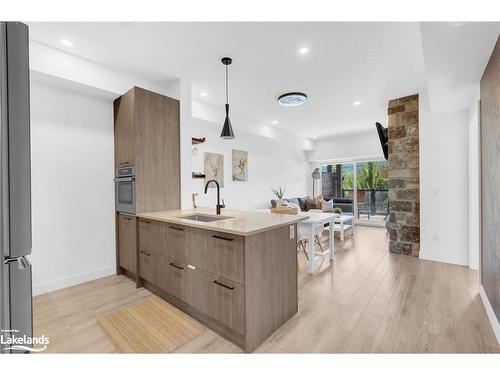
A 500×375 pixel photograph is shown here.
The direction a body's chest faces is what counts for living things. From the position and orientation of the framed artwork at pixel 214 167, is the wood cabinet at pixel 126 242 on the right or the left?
on its right

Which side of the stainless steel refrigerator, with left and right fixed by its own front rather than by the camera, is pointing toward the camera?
right

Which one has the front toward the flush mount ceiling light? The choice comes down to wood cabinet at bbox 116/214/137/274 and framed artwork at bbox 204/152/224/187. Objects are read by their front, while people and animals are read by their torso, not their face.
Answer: the framed artwork

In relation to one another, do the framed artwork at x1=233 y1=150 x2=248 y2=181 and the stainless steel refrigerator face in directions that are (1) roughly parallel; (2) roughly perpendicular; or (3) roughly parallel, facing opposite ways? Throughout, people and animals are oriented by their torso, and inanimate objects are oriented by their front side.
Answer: roughly perpendicular

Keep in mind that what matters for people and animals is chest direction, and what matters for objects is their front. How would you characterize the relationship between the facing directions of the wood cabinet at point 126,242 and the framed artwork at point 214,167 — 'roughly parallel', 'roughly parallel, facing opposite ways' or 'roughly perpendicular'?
roughly perpendicular

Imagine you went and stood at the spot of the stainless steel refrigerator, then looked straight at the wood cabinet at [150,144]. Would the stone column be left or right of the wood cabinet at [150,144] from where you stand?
right

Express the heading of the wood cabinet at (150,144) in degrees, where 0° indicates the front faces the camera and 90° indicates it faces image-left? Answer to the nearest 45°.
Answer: approximately 45°

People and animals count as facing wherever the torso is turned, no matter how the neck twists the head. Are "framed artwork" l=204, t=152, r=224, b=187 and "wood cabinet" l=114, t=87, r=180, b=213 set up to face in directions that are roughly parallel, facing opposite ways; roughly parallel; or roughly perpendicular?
roughly perpendicular

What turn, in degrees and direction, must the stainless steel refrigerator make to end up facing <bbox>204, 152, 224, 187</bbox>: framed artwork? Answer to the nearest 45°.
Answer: approximately 45° to its left

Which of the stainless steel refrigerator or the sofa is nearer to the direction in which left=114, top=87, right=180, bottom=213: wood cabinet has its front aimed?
the stainless steel refrigerator

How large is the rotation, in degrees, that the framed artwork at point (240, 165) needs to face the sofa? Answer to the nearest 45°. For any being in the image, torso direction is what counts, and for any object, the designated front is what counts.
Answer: approximately 90° to its left
